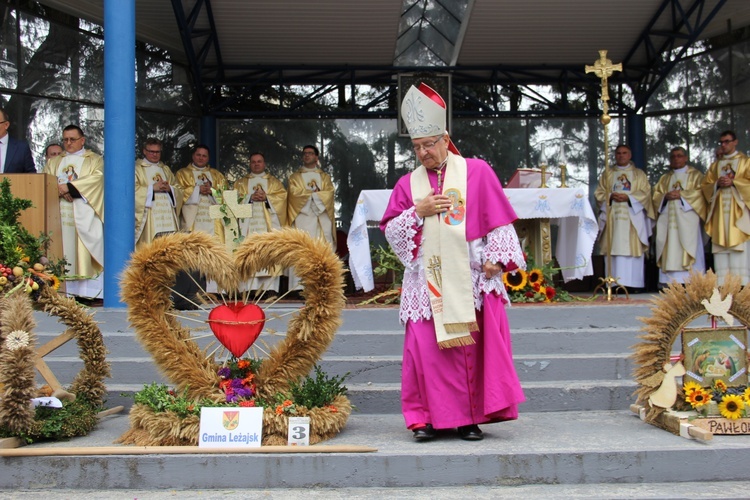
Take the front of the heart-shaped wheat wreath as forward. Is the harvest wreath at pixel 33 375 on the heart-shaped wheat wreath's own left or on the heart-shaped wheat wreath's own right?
on the heart-shaped wheat wreath's own right

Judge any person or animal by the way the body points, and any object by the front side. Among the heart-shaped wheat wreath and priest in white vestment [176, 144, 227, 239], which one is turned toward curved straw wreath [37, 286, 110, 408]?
the priest in white vestment

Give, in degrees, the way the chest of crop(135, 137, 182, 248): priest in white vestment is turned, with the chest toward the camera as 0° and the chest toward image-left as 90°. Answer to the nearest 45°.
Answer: approximately 315°

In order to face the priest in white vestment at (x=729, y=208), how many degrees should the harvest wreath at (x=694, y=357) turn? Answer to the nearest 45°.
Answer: approximately 180°

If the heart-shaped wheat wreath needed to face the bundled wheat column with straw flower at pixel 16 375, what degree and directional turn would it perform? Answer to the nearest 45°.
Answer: approximately 90° to its right

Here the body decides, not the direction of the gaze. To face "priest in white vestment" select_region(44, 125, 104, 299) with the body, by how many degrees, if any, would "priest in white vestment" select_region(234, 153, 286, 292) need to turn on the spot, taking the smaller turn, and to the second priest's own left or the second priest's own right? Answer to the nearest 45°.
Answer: approximately 45° to the second priest's own right

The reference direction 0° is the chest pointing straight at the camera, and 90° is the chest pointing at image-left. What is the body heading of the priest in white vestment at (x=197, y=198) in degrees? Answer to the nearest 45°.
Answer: approximately 0°

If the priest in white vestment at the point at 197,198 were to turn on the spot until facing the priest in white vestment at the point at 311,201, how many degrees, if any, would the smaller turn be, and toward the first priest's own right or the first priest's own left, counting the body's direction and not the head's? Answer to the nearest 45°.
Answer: approximately 90° to the first priest's own left

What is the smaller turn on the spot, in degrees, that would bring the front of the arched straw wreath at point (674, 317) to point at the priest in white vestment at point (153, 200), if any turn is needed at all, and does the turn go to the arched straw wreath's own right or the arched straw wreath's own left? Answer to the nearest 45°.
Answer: approximately 135° to the arched straw wreath's own right
